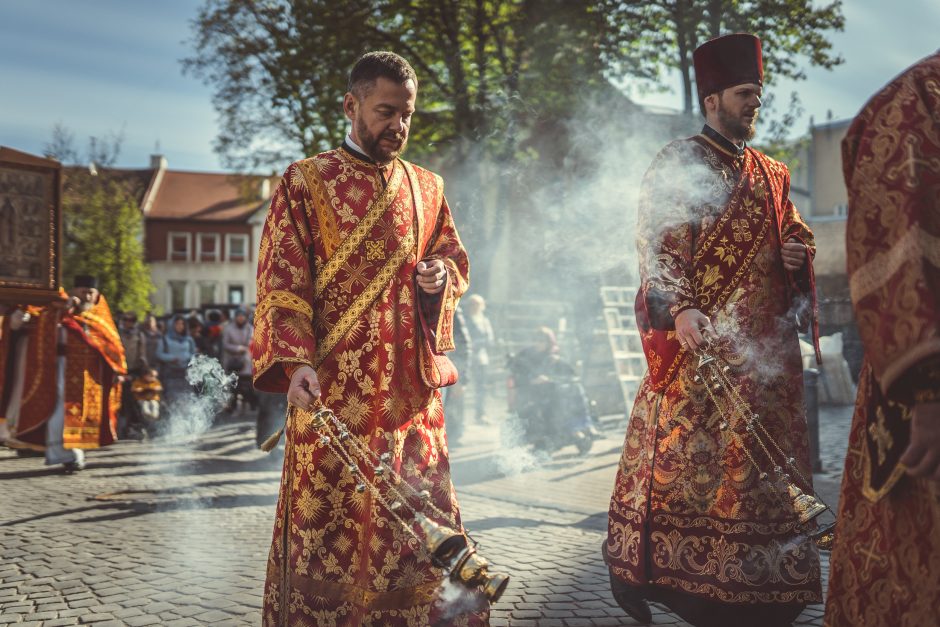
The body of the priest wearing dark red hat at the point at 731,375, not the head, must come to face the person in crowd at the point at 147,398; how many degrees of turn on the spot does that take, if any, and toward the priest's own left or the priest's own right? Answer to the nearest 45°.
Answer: approximately 180°

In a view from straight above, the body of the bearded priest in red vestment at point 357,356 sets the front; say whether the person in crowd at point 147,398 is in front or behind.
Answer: behind

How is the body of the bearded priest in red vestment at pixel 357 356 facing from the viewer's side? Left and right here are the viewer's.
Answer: facing the viewer and to the right of the viewer

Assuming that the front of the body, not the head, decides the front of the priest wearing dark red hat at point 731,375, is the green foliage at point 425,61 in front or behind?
behind

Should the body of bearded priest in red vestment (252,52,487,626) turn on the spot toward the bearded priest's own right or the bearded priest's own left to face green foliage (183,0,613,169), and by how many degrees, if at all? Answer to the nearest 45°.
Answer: approximately 135° to the bearded priest's own left

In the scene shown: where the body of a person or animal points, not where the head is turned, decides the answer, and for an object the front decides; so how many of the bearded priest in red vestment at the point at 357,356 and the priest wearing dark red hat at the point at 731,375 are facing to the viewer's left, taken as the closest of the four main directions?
0
